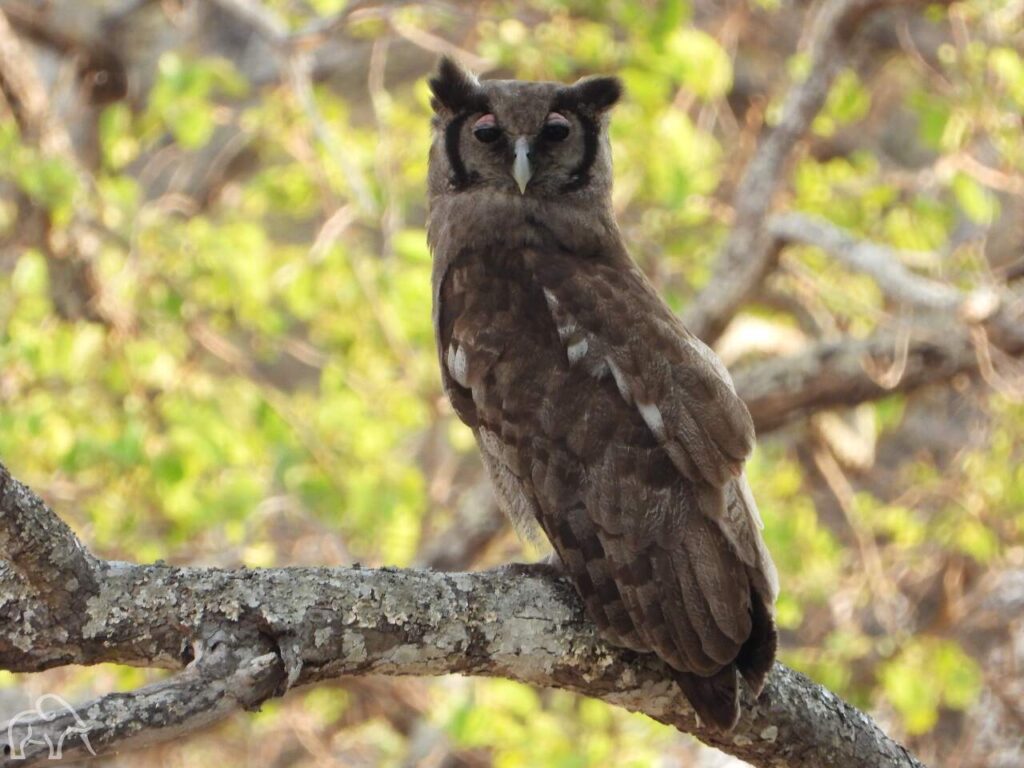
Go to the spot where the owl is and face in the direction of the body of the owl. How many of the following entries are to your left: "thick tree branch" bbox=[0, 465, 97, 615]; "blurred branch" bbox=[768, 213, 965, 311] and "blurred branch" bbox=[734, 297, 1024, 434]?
1

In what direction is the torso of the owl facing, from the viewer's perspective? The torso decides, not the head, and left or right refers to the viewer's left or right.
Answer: facing away from the viewer and to the left of the viewer

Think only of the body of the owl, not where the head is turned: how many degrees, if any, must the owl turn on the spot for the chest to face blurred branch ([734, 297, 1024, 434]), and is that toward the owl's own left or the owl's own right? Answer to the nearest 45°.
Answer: approximately 45° to the owl's own right

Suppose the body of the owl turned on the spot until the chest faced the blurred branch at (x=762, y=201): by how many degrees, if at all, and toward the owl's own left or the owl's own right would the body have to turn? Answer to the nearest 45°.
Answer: approximately 45° to the owl's own right

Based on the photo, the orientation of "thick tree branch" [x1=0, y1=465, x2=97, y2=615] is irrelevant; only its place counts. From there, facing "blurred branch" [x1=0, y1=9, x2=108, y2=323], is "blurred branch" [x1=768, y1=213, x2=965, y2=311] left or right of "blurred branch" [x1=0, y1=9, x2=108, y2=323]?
right

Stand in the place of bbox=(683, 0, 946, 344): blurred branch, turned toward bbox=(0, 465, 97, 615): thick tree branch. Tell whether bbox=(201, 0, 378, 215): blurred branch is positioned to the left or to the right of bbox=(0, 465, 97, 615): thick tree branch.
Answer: right

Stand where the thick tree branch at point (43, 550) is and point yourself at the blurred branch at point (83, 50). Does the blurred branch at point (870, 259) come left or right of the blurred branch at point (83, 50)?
right

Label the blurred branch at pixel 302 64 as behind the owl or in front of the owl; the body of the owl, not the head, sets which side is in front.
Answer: in front

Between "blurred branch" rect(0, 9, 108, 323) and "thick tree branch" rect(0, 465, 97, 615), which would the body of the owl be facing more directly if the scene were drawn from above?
the blurred branch

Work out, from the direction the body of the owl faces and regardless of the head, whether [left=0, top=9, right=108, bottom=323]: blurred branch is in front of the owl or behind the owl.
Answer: in front
